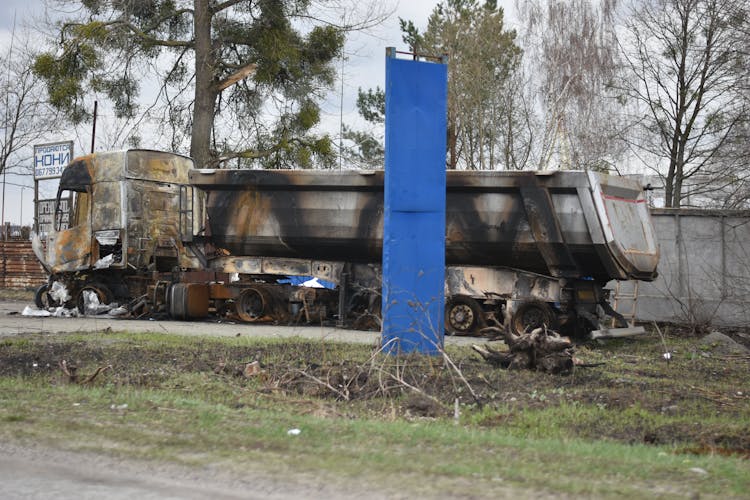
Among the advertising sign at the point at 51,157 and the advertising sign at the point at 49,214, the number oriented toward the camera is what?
2

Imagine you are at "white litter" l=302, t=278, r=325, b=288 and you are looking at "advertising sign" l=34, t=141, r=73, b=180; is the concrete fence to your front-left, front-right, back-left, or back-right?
back-right

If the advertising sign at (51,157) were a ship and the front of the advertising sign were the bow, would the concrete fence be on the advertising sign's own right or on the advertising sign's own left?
on the advertising sign's own left

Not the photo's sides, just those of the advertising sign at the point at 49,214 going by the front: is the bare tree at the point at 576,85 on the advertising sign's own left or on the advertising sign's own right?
on the advertising sign's own left

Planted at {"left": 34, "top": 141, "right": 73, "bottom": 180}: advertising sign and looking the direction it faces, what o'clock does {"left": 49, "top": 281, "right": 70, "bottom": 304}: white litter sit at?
The white litter is roughly at 12 o'clock from the advertising sign.

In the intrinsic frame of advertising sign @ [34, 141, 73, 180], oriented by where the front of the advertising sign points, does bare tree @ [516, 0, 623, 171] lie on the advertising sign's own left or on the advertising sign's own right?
on the advertising sign's own left

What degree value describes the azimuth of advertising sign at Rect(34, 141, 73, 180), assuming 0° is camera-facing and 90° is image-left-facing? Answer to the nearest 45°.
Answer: approximately 0°
